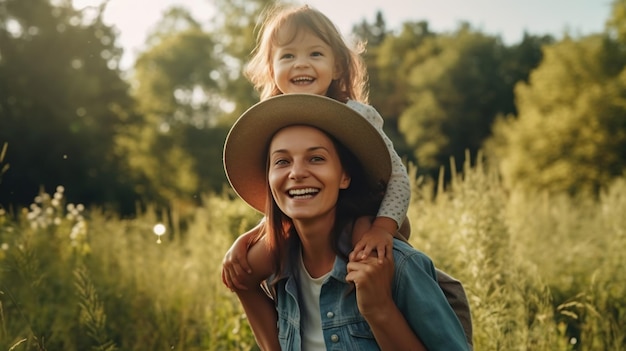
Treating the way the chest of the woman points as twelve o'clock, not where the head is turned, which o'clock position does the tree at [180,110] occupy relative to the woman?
The tree is roughly at 4 o'clock from the woman.

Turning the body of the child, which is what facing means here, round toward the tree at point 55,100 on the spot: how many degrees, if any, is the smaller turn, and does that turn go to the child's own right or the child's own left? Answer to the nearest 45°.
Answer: approximately 135° to the child's own right

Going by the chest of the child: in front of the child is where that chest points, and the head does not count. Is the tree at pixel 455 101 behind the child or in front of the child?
behind

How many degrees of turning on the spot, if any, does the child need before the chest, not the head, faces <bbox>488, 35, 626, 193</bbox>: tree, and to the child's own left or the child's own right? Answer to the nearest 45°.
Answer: approximately 135° to the child's own left

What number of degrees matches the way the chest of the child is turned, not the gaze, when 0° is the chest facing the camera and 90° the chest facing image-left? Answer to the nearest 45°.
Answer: approximately 0°

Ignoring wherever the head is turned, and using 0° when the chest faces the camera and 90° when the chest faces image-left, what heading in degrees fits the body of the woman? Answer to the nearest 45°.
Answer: approximately 45°

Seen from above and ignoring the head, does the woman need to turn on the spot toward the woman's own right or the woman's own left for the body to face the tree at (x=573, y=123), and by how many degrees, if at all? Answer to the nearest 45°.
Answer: approximately 180°
